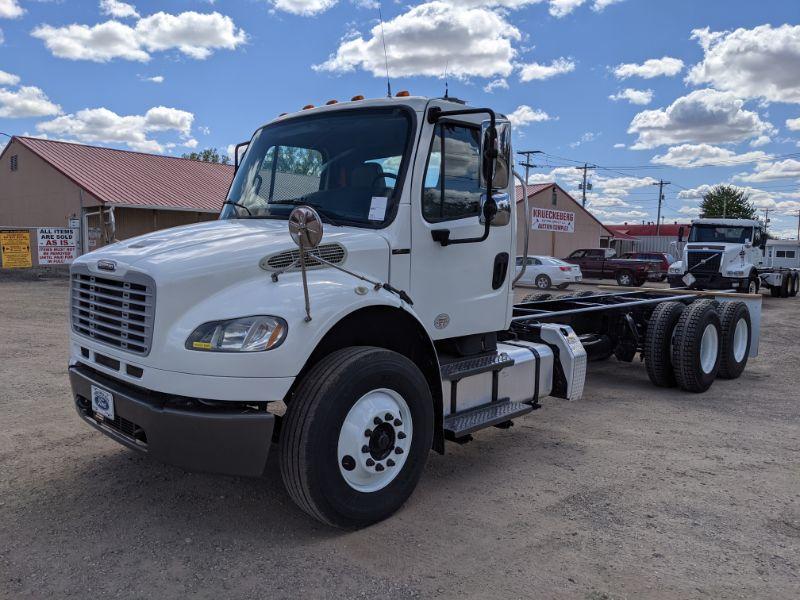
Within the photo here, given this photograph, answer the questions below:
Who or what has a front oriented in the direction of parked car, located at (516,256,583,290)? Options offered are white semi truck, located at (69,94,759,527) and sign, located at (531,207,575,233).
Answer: the sign

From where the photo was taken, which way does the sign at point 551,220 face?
toward the camera

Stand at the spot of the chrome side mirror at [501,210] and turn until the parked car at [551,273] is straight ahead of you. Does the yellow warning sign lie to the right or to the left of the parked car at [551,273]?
left

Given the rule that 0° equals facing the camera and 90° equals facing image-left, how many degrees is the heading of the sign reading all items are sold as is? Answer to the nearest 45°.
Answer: approximately 0°

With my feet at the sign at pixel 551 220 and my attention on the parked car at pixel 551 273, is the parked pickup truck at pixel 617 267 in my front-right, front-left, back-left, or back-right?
front-left

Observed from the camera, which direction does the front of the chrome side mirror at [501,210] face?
facing away from the viewer and to the right of the viewer

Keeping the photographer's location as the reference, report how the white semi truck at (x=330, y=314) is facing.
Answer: facing the viewer and to the left of the viewer

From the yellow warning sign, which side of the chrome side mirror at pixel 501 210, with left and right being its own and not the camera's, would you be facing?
left

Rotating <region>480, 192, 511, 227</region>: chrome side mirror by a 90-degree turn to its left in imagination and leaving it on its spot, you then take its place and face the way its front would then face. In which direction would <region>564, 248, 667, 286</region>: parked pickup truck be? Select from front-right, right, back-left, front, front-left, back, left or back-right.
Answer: front-right

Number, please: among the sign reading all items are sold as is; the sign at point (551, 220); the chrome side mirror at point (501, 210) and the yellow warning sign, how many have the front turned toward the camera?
3

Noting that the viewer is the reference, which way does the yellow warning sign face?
facing the viewer

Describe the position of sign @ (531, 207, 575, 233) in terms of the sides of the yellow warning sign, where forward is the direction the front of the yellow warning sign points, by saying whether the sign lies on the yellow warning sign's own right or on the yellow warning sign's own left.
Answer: on the yellow warning sign's own left

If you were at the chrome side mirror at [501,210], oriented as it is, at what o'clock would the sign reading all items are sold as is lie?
The sign reading all items are sold as is is roughly at 9 o'clock from the chrome side mirror.

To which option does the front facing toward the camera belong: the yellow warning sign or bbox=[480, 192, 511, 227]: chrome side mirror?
the yellow warning sign

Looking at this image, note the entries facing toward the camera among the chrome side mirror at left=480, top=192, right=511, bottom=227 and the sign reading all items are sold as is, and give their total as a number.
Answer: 1

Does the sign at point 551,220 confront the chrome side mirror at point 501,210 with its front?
yes
